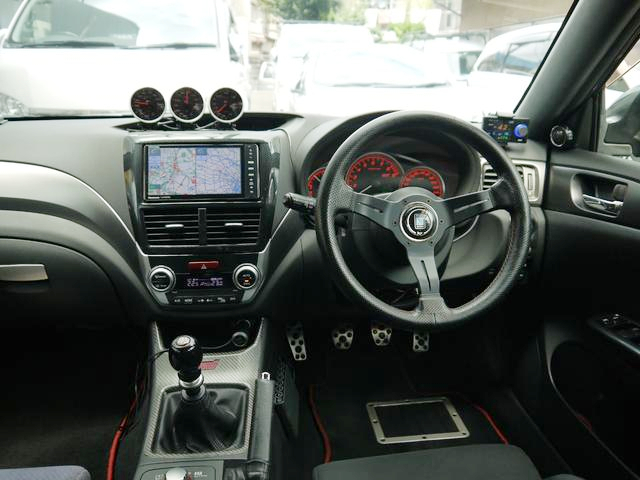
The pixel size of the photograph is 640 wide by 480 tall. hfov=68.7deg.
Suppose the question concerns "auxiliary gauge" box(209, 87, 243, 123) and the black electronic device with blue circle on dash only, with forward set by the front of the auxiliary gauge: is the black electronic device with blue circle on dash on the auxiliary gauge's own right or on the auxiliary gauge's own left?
on the auxiliary gauge's own left

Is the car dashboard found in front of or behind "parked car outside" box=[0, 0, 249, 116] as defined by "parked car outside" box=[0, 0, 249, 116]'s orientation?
in front

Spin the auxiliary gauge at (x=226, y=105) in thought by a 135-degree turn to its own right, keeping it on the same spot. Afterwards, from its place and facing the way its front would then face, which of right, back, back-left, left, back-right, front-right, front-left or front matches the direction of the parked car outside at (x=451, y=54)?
right

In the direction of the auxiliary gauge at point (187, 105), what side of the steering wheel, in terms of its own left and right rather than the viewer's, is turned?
right

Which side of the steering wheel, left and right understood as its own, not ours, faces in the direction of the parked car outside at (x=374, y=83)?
back

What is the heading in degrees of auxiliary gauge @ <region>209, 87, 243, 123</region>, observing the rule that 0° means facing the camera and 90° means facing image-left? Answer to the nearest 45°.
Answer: approximately 0°

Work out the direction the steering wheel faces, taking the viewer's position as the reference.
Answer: facing the viewer

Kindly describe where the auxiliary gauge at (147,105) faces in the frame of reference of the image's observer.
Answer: facing the viewer

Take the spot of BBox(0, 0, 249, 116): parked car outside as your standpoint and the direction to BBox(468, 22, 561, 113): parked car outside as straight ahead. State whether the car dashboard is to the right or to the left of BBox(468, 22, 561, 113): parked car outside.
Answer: right
